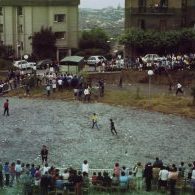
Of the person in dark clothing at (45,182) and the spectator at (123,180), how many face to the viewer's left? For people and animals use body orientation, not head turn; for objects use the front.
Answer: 0

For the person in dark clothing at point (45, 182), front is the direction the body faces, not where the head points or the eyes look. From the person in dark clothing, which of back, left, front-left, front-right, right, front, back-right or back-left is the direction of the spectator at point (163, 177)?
right

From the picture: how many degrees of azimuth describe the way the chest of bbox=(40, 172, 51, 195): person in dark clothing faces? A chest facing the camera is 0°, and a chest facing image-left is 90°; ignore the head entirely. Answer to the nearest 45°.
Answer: approximately 180°

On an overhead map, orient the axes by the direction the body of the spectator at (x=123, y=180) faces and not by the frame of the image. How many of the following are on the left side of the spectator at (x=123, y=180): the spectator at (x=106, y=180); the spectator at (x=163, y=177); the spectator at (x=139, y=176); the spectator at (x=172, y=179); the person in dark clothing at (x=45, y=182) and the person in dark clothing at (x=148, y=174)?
2

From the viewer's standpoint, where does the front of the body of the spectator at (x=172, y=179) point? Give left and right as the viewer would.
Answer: facing away from the viewer

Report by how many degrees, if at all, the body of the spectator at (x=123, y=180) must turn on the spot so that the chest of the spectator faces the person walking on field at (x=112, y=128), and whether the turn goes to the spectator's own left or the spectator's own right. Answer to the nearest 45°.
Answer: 0° — they already face them

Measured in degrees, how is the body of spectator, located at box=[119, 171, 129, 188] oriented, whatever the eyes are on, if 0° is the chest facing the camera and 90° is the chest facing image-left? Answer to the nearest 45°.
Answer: approximately 180°

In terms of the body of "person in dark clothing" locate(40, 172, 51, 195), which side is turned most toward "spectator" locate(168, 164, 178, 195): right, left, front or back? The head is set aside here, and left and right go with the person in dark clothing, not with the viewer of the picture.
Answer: right

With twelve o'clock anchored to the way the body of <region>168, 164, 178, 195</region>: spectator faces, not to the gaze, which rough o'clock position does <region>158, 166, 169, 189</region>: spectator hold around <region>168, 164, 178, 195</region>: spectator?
<region>158, 166, 169, 189</region>: spectator is roughly at 10 o'clock from <region>168, 164, 178, 195</region>: spectator.

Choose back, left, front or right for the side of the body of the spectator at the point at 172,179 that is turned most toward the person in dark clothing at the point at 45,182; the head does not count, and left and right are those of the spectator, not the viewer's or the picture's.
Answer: left
